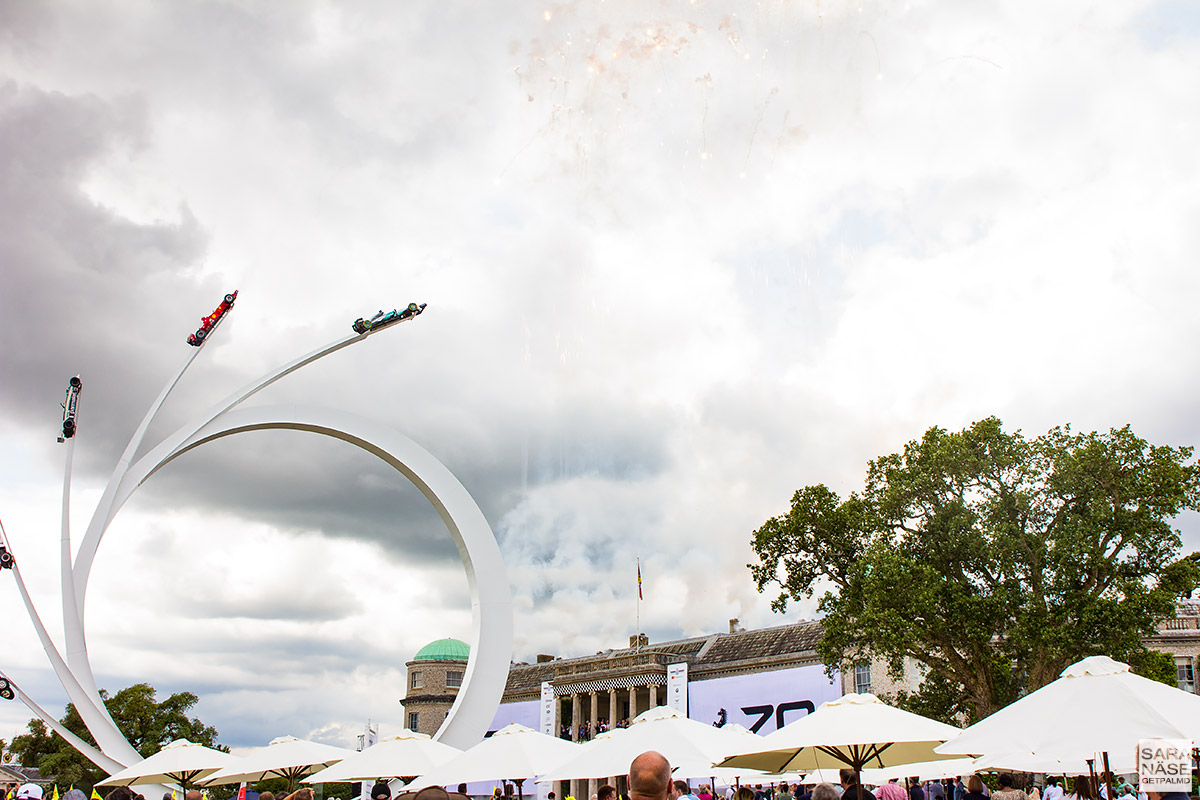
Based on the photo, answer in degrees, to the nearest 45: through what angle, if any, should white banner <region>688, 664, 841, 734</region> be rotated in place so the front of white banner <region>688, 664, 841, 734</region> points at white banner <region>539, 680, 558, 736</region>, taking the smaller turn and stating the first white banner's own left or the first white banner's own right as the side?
approximately 90° to the first white banner's own right

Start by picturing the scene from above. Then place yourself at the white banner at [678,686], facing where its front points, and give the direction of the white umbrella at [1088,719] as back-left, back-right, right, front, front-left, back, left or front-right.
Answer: front-left

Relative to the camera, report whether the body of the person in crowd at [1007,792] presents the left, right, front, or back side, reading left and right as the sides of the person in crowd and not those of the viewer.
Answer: back

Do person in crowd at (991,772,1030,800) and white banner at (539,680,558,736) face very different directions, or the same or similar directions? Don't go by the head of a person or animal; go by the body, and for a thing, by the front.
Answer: very different directions

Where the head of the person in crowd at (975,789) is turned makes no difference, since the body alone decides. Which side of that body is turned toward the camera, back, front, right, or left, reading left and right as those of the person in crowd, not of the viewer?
back

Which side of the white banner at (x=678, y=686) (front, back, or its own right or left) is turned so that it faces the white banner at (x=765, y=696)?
left
